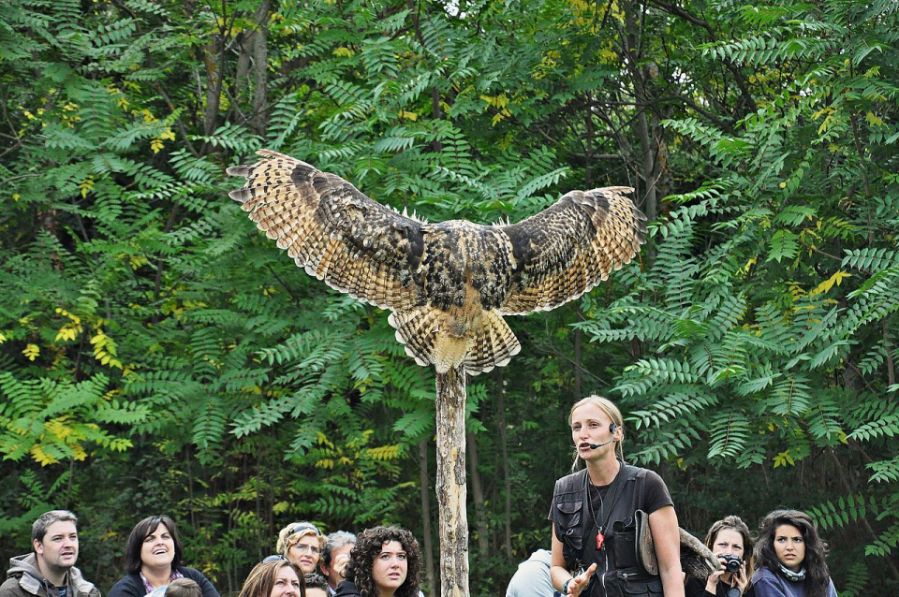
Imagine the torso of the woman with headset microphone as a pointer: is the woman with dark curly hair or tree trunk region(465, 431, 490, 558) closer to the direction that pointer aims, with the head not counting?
the woman with dark curly hair

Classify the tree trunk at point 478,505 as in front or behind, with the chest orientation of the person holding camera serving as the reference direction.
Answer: behind

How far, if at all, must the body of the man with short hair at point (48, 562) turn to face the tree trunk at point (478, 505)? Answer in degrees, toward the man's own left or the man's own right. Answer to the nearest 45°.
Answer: approximately 90° to the man's own left

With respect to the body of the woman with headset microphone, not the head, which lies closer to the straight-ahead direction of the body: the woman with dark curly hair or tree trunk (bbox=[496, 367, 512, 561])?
the woman with dark curly hair

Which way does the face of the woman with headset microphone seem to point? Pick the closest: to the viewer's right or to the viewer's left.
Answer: to the viewer's left

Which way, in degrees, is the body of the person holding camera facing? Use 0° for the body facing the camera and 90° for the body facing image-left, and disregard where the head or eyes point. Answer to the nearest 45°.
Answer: approximately 0°

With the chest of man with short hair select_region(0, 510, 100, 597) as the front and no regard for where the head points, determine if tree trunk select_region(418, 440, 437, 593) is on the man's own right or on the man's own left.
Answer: on the man's own left

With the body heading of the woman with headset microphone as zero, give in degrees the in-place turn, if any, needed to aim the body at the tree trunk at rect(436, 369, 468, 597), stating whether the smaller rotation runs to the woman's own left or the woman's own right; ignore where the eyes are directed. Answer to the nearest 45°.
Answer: approximately 90° to the woman's own right

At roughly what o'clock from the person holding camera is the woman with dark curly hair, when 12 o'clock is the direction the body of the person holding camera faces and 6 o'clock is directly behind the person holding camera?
The woman with dark curly hair is roughly at 2 o'clock from the person holding camera.
